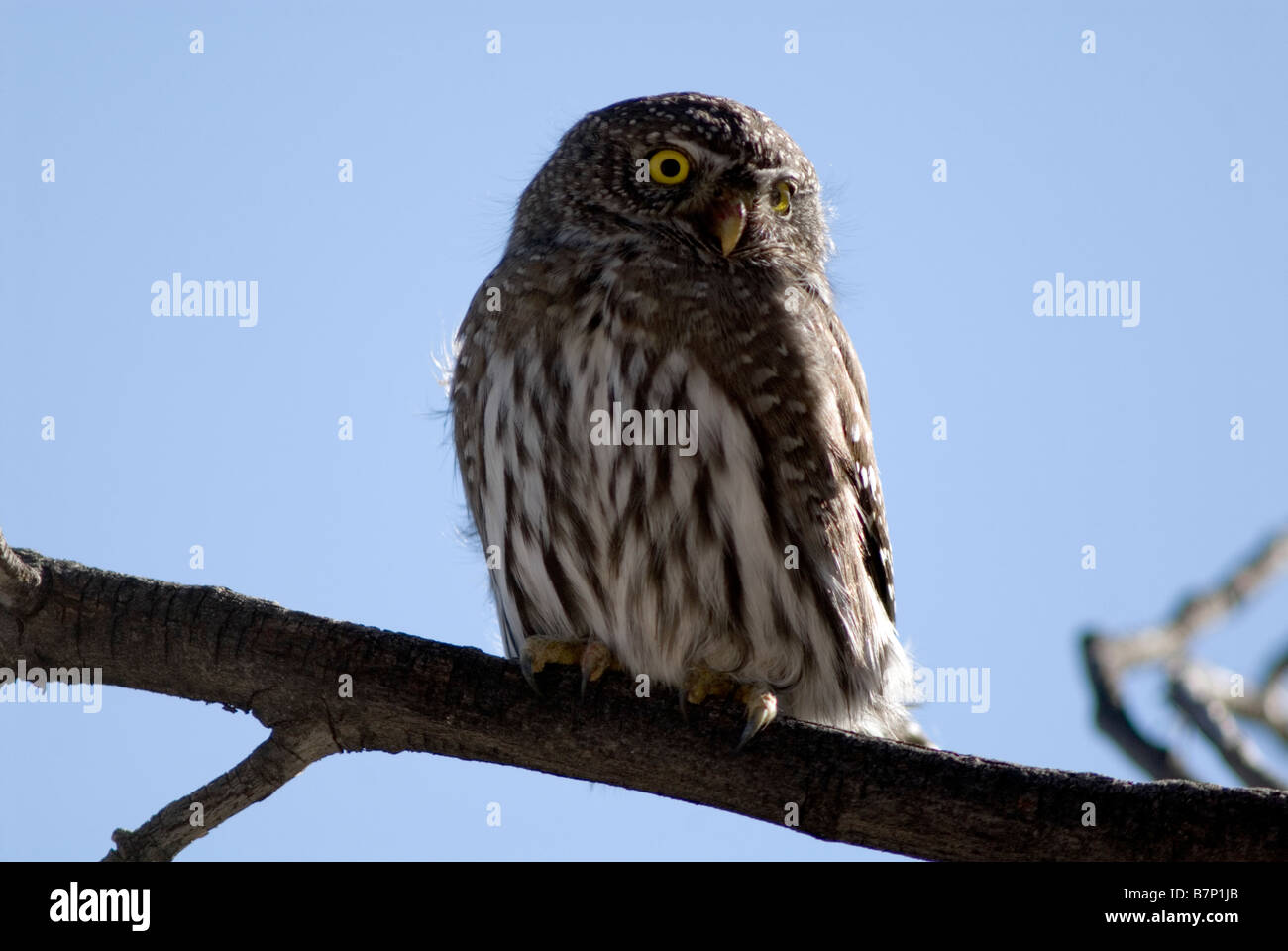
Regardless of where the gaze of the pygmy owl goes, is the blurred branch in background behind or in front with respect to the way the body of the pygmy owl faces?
behind

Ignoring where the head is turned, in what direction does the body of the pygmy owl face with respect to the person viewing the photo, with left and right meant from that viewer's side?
facing the viewer and to the left of the viewer
